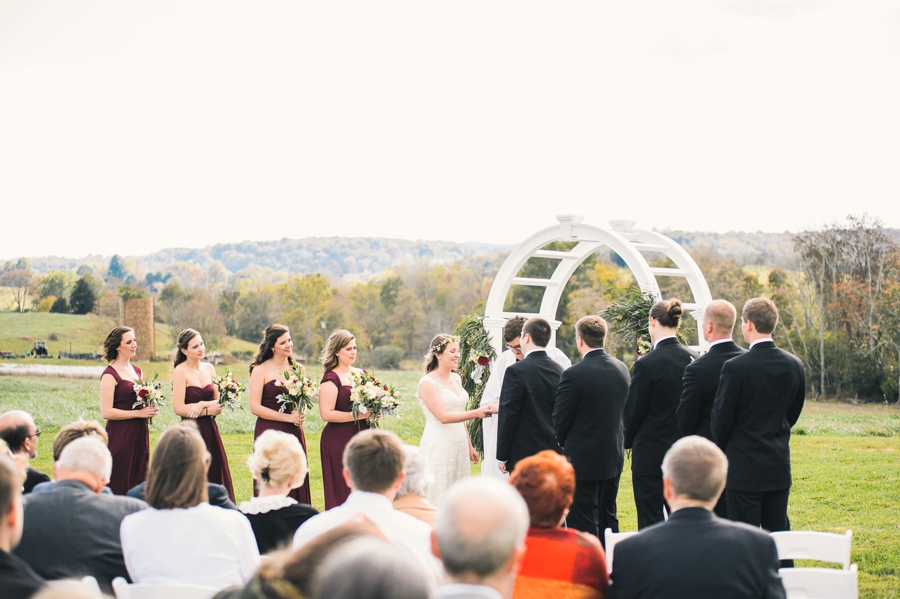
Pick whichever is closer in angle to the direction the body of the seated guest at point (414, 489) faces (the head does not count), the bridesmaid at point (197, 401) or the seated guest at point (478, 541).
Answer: the bridesmaid

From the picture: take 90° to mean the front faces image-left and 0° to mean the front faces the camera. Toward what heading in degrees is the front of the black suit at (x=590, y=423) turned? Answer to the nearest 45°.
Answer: approximately 135°

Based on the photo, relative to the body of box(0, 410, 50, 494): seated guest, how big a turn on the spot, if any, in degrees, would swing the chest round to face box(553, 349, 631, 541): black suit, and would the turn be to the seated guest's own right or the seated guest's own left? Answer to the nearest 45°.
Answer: approximately 45° to the seated guest's own right

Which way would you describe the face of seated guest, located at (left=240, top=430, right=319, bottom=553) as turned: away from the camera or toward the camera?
away from the camera

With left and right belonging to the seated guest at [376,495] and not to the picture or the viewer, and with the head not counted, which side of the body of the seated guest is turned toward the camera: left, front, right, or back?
back

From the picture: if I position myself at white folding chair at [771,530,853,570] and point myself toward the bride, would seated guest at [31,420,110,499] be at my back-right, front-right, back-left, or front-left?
front-left

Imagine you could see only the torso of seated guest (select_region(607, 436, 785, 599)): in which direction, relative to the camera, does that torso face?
away from the camera

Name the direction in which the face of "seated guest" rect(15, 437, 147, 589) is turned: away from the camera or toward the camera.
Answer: away from the camera

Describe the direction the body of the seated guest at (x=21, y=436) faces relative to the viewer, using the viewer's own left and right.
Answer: facing away from the viewer and to the right of the viewer

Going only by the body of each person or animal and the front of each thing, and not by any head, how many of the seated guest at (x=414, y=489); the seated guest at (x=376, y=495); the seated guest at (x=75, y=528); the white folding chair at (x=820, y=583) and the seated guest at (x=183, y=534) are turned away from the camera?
5

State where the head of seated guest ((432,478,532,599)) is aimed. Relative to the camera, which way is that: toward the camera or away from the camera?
away from the camera

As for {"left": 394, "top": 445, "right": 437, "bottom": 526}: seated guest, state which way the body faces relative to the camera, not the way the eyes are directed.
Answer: away from the camera

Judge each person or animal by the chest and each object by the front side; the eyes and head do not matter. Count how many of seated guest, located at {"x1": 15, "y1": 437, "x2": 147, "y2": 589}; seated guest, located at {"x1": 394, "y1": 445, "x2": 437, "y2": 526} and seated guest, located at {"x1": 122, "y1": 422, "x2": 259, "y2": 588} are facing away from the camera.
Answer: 3

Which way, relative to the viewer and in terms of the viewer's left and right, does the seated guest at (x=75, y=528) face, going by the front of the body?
facing away from the viewer
